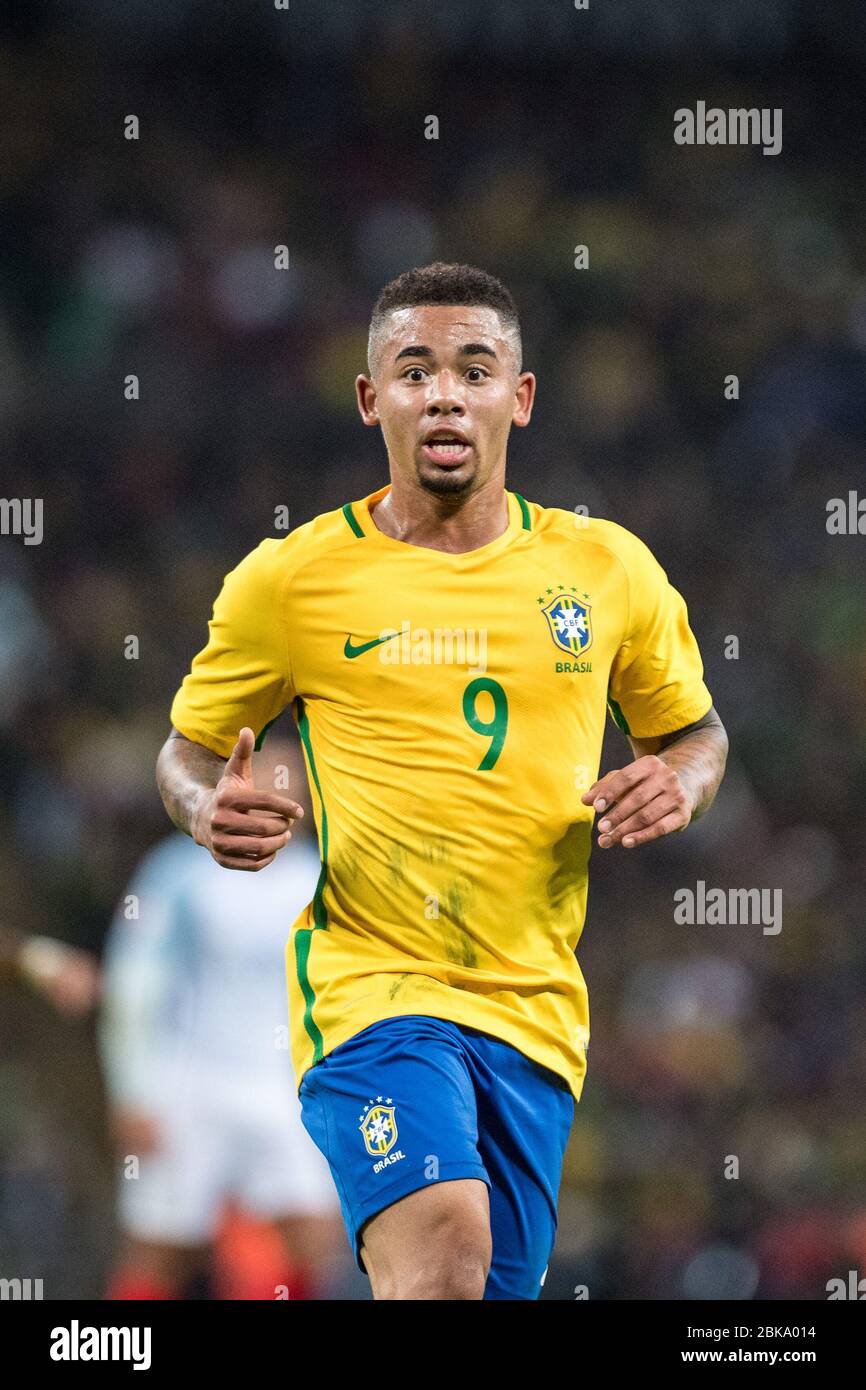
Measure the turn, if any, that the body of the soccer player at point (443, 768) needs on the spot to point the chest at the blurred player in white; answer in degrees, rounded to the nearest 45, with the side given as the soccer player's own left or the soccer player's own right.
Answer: approximately 180°

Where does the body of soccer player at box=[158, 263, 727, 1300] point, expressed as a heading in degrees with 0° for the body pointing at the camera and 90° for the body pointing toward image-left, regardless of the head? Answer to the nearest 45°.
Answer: approximately 0°
